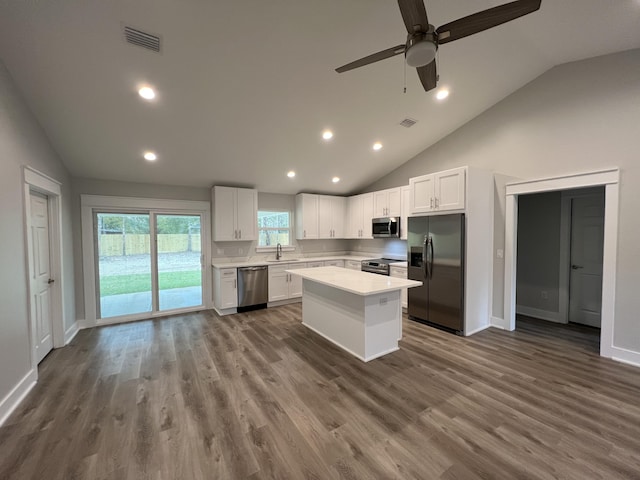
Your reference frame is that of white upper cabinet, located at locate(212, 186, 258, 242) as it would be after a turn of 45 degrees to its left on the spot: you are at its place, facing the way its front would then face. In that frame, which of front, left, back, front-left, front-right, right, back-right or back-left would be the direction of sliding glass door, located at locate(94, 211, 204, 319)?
back-right

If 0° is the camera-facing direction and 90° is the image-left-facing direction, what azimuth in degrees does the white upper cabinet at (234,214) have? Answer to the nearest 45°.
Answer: approximately 0°

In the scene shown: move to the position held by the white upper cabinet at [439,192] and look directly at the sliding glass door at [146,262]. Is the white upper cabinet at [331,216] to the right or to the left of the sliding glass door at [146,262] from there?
right

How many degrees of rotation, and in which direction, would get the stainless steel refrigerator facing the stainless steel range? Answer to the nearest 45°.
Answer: approximately 90° to its right

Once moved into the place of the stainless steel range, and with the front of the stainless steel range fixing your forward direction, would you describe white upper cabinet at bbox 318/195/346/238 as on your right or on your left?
on your right

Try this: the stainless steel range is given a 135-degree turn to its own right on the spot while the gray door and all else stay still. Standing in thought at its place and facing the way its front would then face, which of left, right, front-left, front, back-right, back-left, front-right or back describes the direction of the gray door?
right
